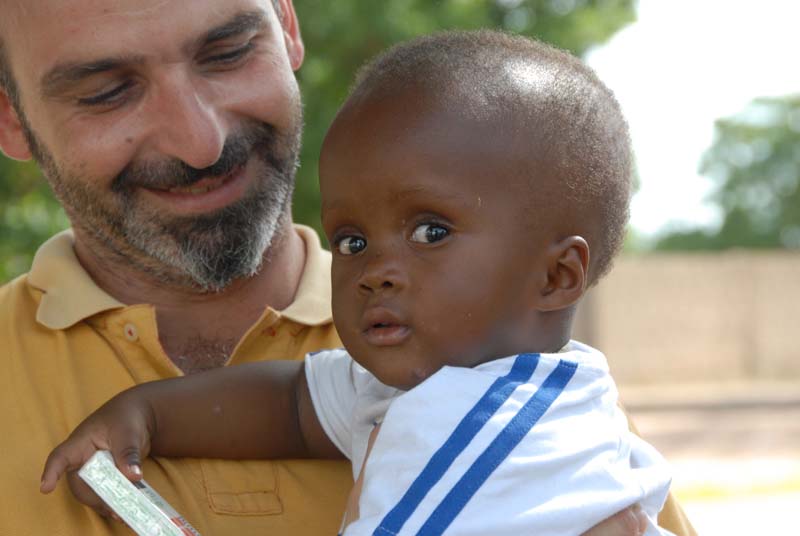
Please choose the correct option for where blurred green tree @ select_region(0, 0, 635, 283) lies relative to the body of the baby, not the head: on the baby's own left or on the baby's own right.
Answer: on the baby's own right

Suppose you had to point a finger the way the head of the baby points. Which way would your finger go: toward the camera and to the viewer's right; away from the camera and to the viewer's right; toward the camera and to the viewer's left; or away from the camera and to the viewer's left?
toward the camera and to the viewer's left
